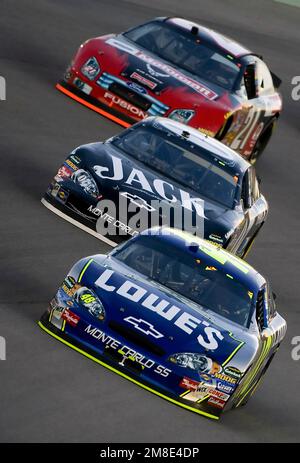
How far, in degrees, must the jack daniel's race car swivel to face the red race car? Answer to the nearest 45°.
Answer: approximately 135° to its right

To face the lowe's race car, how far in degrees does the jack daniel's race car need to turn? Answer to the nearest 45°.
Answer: approximately 45° to its left

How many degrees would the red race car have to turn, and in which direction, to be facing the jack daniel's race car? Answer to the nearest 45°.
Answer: approximately 45° to its left

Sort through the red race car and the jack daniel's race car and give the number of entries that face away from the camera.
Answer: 0

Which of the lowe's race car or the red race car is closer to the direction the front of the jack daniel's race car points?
the lowe's race car

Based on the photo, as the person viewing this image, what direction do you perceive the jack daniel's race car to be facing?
facing the viewer and to the left of the viewer

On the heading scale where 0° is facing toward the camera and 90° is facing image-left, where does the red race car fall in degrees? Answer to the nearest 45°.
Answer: approximately 45°
